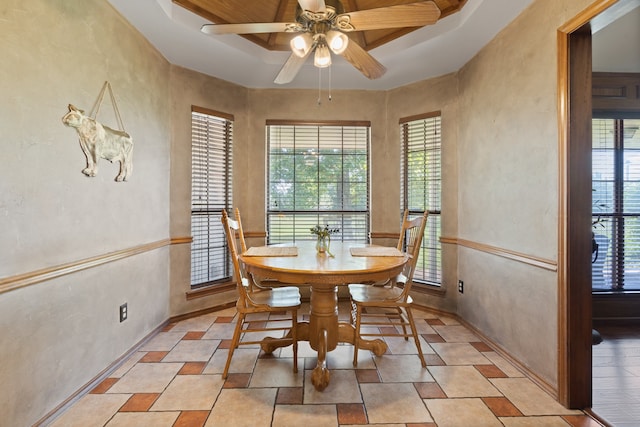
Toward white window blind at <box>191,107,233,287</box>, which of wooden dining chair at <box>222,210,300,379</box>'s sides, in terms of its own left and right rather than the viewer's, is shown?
left

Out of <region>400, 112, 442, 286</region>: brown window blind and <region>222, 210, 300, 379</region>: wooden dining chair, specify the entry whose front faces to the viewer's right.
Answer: the wooden dining chair

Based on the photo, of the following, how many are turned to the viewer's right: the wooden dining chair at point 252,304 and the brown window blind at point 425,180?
1

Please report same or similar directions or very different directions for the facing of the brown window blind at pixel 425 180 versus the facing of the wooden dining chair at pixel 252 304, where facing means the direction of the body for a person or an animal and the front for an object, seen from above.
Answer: very different directions

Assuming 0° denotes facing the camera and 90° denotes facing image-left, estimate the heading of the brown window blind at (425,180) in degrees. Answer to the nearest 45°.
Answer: approximately 45°

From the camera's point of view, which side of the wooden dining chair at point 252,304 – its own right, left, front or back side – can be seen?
right

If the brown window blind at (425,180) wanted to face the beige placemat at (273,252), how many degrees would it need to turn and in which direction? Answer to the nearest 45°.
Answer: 0° — it already faces it

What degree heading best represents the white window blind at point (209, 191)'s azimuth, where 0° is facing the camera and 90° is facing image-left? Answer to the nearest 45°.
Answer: approximately 315°

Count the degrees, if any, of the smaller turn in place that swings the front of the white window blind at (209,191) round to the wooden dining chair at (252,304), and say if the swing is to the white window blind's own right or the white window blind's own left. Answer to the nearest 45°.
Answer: approximately 45° to the white window blind's own right
